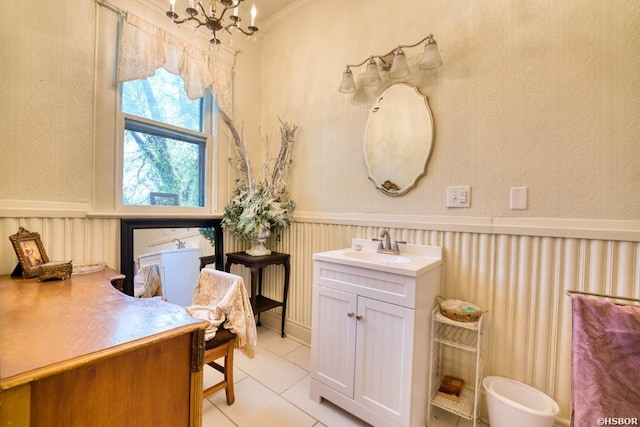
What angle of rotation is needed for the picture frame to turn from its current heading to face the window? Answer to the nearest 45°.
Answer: approximately 90° to its left

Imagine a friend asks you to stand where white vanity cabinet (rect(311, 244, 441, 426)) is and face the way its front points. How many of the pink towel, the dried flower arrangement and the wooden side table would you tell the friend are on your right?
2

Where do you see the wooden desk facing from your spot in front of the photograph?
facing away from the viewer and to the right of the viewer

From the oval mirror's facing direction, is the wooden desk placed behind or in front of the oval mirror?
in front

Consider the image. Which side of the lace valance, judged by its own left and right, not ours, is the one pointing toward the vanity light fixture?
front

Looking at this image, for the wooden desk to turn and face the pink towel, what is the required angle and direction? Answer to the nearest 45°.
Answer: approximately 90° to its right

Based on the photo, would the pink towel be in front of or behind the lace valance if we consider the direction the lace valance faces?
in front

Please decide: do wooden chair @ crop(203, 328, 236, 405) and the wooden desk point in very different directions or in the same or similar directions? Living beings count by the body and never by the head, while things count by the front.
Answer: very different directions

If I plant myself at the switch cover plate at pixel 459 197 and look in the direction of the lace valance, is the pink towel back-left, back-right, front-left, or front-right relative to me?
back-left

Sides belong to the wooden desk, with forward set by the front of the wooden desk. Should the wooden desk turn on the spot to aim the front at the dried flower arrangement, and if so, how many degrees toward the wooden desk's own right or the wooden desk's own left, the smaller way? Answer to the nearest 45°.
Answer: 0° — it already faces it

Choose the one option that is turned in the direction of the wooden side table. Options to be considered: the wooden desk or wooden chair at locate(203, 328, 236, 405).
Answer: the wooden desk

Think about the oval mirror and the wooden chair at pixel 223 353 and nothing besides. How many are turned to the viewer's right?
0

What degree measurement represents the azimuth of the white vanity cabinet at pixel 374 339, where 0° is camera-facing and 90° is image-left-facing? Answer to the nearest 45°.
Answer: approximately 45°
